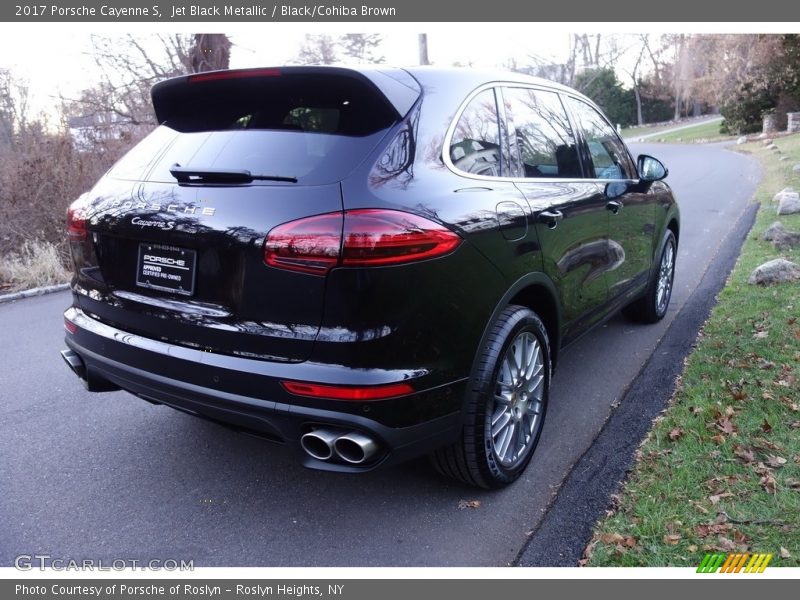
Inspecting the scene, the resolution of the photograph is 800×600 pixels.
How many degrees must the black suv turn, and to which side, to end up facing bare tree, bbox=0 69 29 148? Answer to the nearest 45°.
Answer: approximately 90° to its left

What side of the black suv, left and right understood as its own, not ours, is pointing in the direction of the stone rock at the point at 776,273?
front

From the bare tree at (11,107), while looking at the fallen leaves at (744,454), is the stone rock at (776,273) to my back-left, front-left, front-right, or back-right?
front-left

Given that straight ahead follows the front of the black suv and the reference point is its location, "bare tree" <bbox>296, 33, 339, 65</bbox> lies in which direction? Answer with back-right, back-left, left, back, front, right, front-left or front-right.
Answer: front-left

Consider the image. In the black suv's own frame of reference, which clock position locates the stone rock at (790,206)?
The stone rock is roughly at 12 o'clock from the black suv.

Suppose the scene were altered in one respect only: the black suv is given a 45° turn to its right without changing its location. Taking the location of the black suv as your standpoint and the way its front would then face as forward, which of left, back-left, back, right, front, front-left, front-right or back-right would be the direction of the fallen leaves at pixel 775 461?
front

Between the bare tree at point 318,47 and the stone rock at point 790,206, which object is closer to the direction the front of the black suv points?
the stone rock

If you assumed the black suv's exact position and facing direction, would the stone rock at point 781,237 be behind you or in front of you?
in front

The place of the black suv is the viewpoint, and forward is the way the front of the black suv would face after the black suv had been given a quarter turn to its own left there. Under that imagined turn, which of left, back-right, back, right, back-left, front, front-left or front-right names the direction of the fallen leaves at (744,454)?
back-right

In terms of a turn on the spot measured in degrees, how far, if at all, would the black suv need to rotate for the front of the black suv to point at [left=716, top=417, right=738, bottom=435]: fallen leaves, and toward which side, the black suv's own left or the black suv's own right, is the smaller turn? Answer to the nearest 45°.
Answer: approximately 45° to the black suv's own right

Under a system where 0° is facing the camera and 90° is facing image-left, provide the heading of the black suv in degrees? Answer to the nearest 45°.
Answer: approximately 225°

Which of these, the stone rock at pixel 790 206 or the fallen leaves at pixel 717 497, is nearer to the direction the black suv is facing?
the stone rock

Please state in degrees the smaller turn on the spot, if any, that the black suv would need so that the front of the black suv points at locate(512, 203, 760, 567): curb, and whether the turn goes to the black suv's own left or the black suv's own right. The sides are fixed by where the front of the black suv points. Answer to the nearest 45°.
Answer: approximately 45° to the black suv's own right

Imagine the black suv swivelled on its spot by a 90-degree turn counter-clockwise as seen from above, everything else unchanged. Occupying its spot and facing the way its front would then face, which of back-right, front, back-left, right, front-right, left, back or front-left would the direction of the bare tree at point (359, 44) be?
front-right
